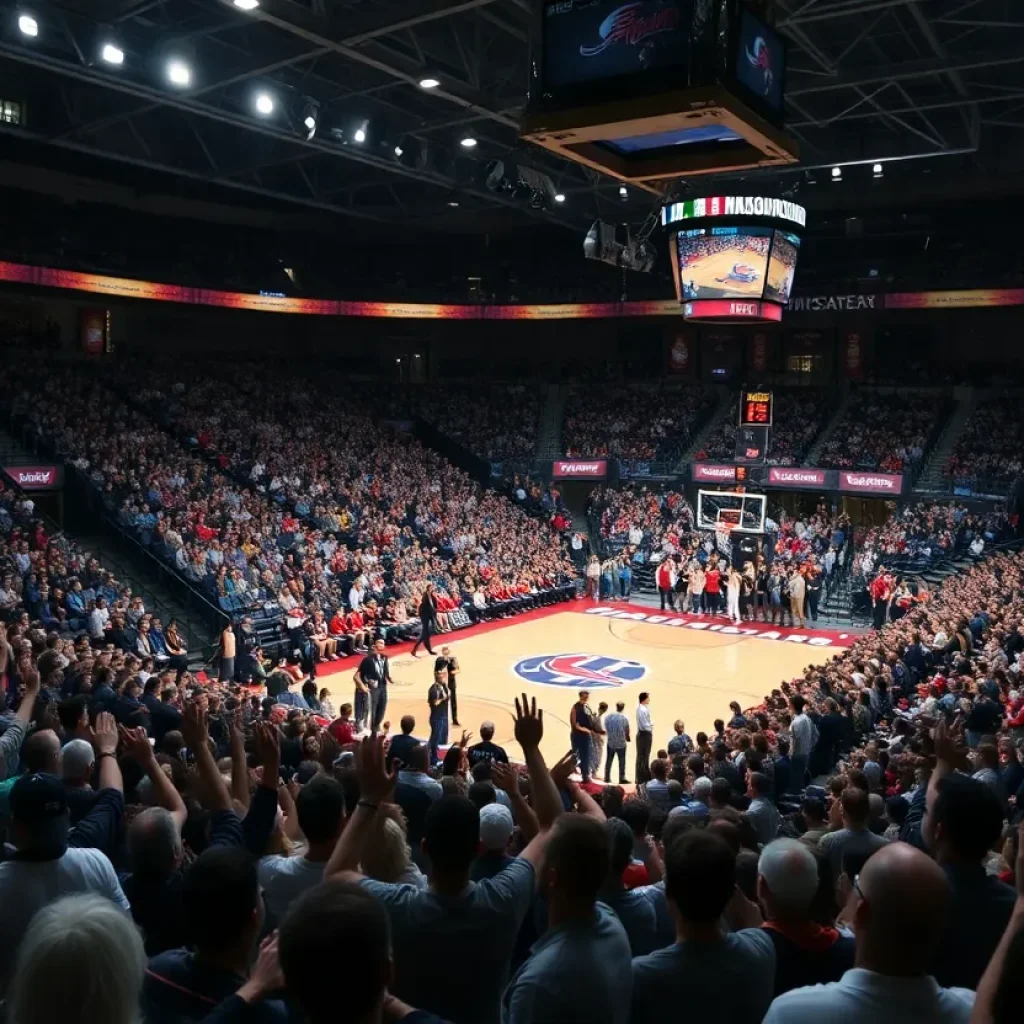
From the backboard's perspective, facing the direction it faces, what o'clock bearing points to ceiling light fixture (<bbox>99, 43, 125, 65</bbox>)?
The ceiling light fixture is roughly at 1 o'clock from the backboard.

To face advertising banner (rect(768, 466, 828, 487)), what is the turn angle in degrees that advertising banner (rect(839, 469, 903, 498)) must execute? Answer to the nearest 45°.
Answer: approximately 90° to its right

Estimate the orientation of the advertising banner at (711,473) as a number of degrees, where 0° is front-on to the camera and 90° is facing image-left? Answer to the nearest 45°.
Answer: approximately 0°

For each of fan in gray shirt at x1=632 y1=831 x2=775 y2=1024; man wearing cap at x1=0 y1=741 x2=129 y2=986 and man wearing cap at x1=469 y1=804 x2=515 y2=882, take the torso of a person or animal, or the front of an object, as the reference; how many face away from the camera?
3

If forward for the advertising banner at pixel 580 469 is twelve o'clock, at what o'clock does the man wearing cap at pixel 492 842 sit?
The man wearing cap is roughly at 12 o'clock from the advertising banner.

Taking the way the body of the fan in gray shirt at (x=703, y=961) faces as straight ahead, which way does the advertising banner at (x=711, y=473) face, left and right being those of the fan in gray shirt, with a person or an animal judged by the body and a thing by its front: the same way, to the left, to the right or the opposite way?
the opposite way

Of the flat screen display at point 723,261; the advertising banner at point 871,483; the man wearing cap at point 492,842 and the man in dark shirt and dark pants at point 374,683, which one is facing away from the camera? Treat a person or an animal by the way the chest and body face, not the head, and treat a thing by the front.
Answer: the man wearing cap

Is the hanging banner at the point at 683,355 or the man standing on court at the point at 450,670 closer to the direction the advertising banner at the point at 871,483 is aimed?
the man standing on court

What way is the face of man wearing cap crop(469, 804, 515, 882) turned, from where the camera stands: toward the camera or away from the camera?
away from the camera

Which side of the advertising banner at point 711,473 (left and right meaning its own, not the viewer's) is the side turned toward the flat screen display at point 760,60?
front

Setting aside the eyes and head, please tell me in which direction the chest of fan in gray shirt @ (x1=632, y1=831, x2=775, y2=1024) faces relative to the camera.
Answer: away from the camera

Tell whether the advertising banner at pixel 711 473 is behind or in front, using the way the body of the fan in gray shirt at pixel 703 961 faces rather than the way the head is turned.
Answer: in front
